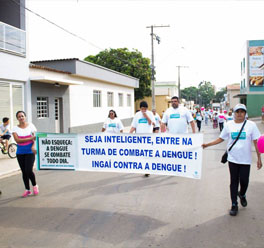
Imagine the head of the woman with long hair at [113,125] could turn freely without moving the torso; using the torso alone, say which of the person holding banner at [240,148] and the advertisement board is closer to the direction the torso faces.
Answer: the person holding banner

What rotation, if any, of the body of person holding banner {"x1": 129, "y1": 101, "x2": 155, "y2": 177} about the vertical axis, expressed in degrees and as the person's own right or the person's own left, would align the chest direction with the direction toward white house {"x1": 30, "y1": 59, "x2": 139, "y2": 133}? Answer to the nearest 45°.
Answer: approximately 180°

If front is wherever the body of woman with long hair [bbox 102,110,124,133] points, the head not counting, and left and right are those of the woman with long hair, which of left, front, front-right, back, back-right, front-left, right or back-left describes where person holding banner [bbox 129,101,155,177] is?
front-left

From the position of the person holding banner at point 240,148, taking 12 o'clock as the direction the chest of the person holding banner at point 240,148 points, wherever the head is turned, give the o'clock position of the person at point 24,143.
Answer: the person at point 24,143 is roughly at 3 o'clock from the person holding banner at point 240,148.

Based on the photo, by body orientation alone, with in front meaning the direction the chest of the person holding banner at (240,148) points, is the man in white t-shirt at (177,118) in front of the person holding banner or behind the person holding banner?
behind

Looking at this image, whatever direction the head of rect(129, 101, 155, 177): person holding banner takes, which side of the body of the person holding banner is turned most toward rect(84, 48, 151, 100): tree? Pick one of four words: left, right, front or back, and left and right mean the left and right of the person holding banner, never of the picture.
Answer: back

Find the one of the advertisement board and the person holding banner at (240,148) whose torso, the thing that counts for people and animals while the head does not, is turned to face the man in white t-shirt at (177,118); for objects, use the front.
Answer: the advertisement board
